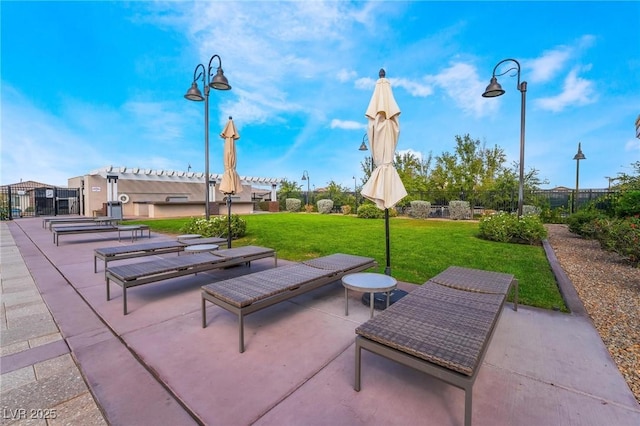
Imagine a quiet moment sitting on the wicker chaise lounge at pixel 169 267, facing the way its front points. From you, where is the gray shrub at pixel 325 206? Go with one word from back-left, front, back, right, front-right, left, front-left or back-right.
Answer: back

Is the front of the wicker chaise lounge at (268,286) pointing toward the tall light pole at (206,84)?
no

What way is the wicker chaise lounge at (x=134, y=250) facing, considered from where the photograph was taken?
facing the viewer and to the left of the viewer

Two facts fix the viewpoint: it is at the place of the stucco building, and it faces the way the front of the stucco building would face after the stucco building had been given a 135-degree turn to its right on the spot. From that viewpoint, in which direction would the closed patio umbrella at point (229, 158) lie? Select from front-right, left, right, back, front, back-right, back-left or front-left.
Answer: left

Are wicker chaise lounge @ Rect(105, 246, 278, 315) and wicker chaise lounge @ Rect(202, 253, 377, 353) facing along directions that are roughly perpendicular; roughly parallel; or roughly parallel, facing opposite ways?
roughly parallel

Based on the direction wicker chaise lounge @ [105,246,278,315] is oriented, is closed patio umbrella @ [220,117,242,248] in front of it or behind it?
behind

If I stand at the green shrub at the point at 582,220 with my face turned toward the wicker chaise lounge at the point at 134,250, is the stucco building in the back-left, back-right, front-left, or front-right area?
front-right

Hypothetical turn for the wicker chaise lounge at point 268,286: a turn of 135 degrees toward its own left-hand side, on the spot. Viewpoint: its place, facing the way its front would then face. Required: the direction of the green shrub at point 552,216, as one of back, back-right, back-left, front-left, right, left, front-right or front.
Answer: front-left

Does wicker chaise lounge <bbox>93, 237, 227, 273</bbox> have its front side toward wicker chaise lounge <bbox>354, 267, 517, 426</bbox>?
no

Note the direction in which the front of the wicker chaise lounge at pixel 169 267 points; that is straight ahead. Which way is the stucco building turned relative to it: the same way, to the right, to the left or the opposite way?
to the left

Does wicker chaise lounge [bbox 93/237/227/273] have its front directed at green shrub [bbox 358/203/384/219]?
no

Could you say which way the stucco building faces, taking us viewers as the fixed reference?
facing the viewer and to the right of the viewer

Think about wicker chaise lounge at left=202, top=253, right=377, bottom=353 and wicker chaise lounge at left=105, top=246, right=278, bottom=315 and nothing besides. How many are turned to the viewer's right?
0

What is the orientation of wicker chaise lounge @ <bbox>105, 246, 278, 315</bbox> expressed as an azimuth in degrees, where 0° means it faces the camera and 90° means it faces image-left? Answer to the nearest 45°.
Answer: approximately 45°

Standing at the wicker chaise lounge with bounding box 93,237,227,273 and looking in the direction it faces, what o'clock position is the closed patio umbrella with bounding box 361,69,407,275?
The closed patio umbrella is roughly at 9 o'clock from the wicker chaise lounge.

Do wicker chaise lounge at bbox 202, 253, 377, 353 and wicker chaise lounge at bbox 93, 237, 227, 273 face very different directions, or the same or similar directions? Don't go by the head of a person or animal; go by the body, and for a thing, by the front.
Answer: same or similar directions

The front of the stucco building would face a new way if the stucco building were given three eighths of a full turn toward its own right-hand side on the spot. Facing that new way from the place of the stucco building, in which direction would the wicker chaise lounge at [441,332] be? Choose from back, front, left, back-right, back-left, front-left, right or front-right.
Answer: left
